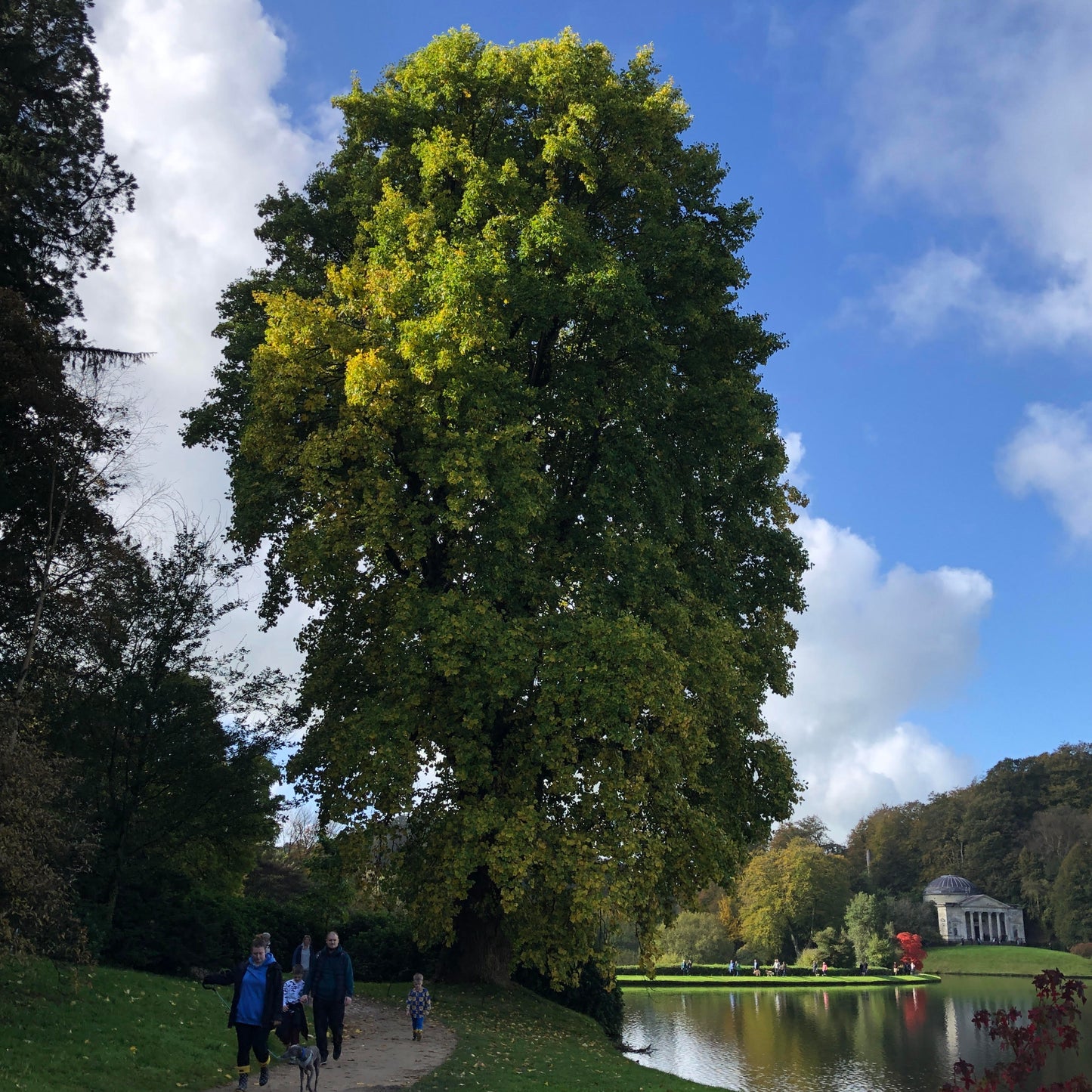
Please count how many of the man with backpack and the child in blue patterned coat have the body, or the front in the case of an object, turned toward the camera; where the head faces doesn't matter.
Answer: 2

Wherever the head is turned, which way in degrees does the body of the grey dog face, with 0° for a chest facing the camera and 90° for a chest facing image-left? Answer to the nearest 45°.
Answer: approximately 45°

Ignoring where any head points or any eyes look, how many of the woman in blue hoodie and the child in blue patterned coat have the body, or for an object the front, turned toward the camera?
2

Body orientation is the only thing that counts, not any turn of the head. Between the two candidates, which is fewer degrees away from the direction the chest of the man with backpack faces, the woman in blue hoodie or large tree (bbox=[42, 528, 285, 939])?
the woman in blue hoodie
